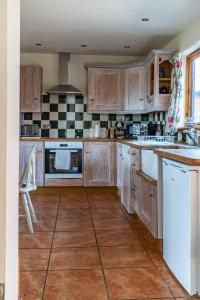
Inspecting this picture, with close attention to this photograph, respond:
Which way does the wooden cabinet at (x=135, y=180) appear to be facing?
to the viewer's left

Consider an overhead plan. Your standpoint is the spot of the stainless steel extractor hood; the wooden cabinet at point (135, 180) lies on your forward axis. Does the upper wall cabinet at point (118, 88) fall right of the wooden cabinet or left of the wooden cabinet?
left

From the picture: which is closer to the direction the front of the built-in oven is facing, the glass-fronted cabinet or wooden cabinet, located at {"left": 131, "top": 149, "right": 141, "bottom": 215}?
the wooden cabinet

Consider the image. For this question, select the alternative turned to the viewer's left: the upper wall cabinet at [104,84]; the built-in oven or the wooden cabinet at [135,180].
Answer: the wooden cabinet

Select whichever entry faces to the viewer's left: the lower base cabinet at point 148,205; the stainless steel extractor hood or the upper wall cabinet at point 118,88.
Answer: the lower base cabinet

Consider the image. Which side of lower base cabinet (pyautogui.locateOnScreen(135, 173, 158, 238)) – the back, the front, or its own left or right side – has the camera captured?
left

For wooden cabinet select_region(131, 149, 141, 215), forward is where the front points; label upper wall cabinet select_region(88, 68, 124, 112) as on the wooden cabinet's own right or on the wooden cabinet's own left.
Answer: on the wooden cabinet's own right

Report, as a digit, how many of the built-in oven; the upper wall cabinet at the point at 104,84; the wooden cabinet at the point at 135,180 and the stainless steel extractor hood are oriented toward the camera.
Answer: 3

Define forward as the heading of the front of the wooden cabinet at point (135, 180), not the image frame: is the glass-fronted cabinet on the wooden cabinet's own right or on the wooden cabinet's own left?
on the wooden cabinet's own right

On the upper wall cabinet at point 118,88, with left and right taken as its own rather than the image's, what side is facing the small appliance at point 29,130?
right
